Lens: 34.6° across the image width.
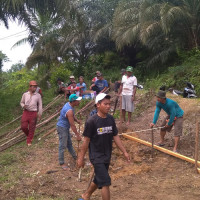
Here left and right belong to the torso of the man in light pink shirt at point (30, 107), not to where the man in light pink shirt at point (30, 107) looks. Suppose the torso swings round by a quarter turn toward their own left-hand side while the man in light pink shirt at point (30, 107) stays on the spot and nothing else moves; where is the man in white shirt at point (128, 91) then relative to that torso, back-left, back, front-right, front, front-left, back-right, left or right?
front

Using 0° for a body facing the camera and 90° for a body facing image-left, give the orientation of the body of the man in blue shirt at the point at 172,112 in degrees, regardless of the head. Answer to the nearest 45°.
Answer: approximately 45°

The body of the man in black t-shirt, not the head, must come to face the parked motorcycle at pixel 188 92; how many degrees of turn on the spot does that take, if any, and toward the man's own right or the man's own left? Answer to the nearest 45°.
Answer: approximately 90° to the man's own left

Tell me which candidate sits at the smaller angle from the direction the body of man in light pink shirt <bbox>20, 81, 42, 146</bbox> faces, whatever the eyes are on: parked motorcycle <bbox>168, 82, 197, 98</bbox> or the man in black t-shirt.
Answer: the man in black t-shirt

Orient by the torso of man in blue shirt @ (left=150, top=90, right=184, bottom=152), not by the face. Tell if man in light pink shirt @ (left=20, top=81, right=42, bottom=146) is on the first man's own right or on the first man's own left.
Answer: on the first man's own right

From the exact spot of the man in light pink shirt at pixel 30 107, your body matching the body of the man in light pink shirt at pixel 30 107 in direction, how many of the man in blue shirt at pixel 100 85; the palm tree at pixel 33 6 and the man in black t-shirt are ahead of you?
1

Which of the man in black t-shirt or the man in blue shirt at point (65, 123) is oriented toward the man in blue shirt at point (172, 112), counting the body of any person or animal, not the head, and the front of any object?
the man in blue shirt at point (65, 123)

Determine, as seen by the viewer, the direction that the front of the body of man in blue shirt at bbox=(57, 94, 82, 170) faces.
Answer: to the viewer's right

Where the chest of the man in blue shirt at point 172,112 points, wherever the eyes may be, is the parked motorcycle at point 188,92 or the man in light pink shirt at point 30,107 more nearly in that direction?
the man in light pink shirt

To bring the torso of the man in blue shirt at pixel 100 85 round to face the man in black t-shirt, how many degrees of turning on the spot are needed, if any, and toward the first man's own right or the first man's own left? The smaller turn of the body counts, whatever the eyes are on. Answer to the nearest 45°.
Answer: approximately 45° to the first man's own left

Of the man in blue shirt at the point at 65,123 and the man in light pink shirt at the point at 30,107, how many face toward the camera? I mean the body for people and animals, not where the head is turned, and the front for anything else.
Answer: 1
